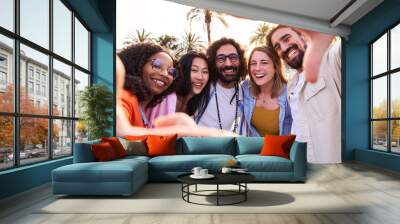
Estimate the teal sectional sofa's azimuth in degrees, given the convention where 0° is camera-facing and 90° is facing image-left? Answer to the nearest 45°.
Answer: approximately 0°

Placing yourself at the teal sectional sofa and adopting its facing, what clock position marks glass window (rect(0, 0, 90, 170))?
The glass window is roughly at 3 o'clock from the teal sectional sofa.

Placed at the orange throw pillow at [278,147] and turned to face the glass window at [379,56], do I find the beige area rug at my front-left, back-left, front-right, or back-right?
back-right

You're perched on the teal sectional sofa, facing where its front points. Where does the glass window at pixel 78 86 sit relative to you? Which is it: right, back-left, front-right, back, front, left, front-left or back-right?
back-right

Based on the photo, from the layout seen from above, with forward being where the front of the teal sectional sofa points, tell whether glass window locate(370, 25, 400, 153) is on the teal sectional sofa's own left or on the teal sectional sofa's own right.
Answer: on the teal sectional sofa's own left

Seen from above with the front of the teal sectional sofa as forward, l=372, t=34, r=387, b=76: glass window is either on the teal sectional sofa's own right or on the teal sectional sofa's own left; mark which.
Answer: on the teal sectional sofa's own left
